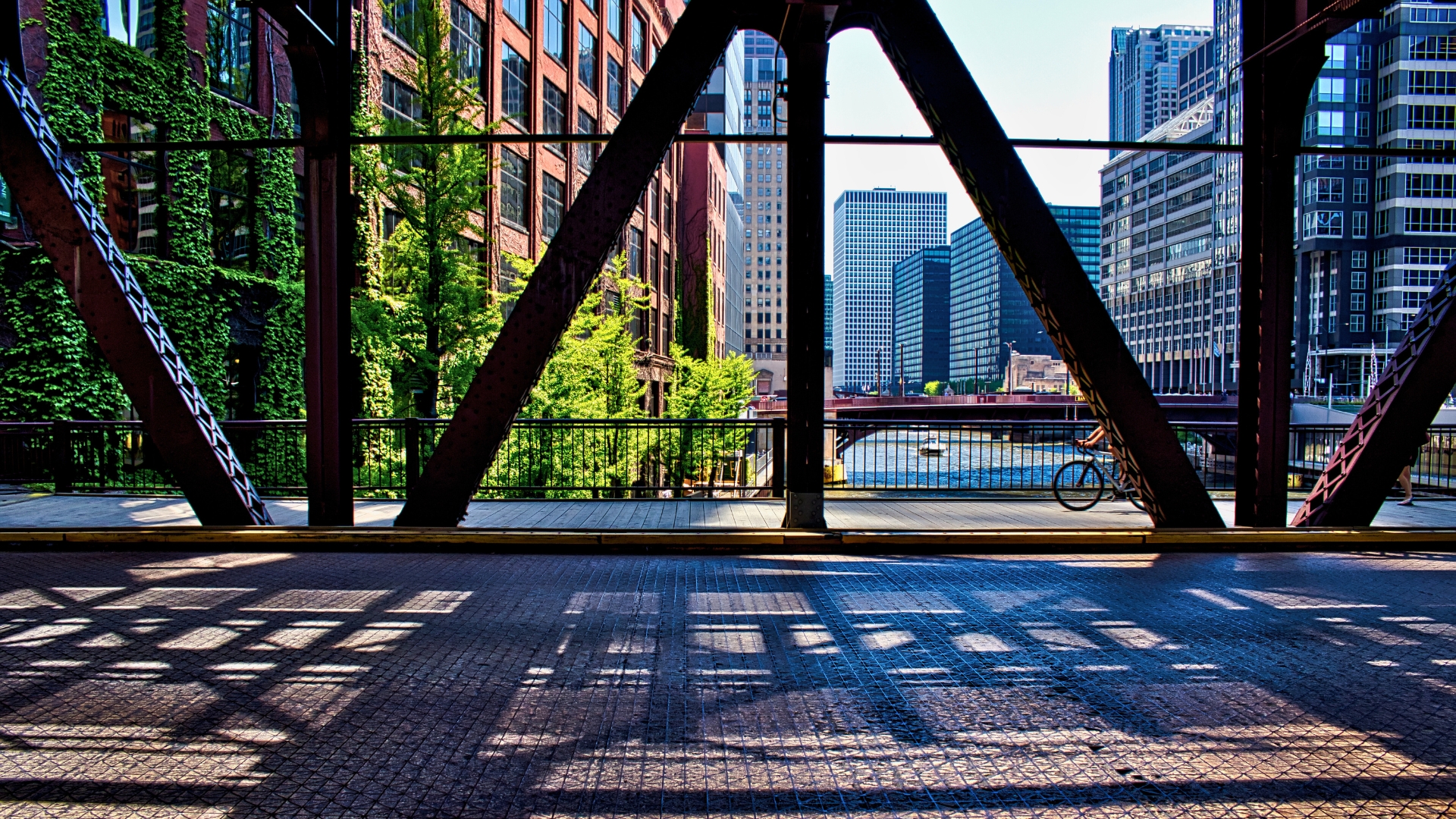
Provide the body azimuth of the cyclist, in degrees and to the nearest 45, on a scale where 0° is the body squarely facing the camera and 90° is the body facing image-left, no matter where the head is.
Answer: approximately 90°

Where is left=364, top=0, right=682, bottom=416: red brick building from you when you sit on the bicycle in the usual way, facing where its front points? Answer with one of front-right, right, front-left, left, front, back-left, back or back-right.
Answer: front-right

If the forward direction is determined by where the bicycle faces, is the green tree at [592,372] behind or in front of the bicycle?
in front

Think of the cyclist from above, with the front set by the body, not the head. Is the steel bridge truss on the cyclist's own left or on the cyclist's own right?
on the cyclist's own left

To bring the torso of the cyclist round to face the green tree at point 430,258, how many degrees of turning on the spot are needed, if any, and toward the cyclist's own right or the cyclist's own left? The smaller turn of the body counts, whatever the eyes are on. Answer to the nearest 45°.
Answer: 0° — they already face it

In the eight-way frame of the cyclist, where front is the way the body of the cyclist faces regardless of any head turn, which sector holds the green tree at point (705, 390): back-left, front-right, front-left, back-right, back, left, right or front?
front-right

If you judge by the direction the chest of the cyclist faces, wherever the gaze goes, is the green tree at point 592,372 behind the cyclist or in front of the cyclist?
in front

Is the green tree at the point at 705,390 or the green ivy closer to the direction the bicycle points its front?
the green ivy

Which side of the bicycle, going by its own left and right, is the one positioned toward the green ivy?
front

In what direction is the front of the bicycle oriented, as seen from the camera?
facing to the left of the viewer

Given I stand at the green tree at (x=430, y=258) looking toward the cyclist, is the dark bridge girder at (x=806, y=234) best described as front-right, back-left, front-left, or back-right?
front-right

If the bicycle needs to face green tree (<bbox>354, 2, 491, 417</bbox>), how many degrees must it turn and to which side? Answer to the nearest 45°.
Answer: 0° — it already faces it

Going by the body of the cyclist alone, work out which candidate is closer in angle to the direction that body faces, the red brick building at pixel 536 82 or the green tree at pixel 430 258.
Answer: the green tree
